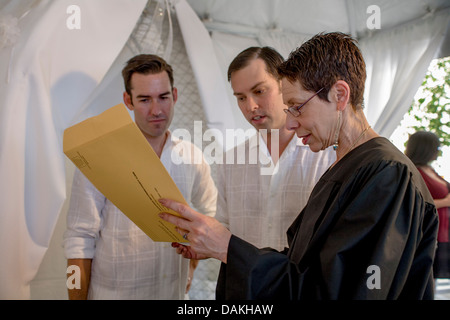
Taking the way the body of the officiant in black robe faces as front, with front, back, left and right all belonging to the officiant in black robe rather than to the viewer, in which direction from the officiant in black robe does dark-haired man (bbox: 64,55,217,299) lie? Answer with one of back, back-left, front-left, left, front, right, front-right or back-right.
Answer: front-right

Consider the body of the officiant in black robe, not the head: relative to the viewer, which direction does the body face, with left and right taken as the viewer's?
facing to the left of the viewer

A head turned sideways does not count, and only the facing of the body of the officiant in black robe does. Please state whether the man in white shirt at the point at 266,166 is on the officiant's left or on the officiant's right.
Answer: on the officiant's right

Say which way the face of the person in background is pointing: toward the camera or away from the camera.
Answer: away from the camera

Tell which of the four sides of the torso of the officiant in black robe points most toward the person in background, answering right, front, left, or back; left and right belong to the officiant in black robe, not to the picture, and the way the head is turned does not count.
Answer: right
